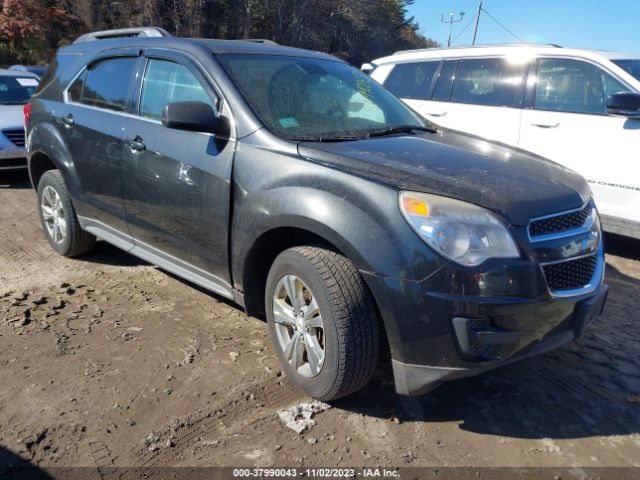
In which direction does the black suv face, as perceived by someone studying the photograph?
facing the viewer and to the right of the viewer

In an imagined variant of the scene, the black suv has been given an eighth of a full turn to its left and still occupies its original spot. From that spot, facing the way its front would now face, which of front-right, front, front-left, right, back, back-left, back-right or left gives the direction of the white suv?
front-left
